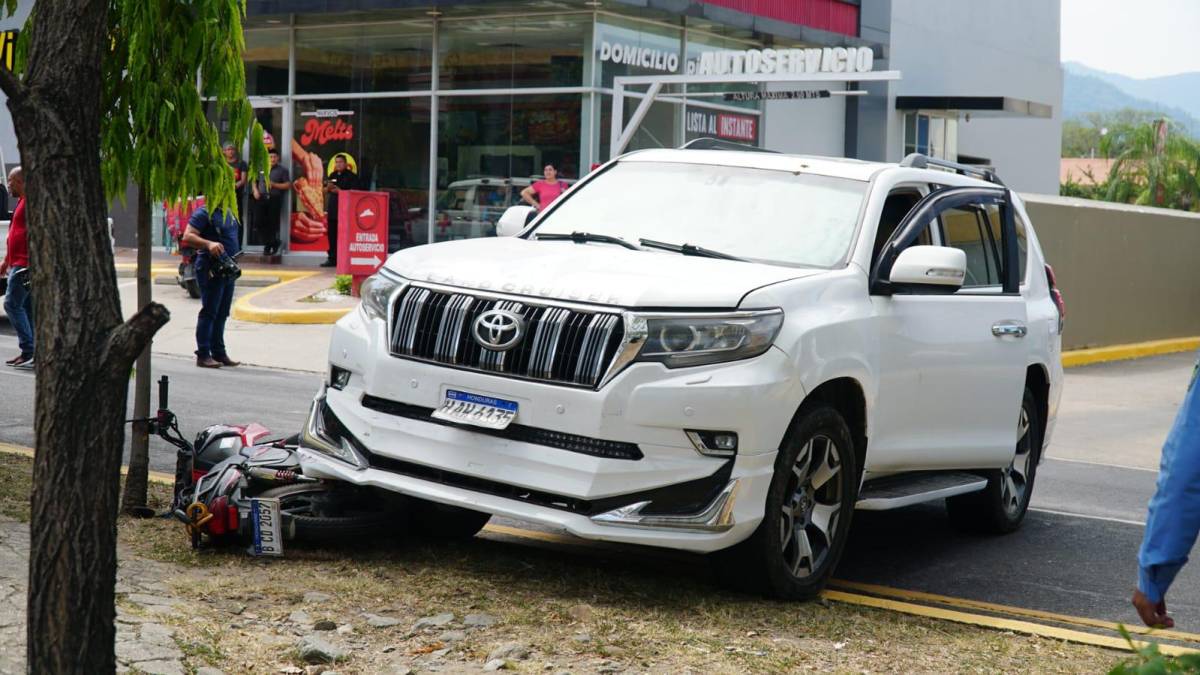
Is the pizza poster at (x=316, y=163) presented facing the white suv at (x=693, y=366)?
yes

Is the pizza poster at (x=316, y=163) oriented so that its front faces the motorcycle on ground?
yes

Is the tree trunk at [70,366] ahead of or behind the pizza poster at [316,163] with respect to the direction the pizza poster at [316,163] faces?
ahead

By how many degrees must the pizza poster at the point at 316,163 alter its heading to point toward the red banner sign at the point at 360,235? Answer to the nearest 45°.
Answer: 0° — it already faces it

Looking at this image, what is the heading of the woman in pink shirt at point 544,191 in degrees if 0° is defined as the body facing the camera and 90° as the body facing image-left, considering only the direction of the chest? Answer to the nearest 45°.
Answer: approximately 0°

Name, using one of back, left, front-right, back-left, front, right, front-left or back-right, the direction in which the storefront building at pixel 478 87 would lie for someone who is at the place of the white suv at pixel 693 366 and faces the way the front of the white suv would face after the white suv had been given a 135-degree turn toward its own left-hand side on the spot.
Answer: left

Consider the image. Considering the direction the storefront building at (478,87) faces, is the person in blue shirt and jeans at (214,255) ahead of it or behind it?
ahead
